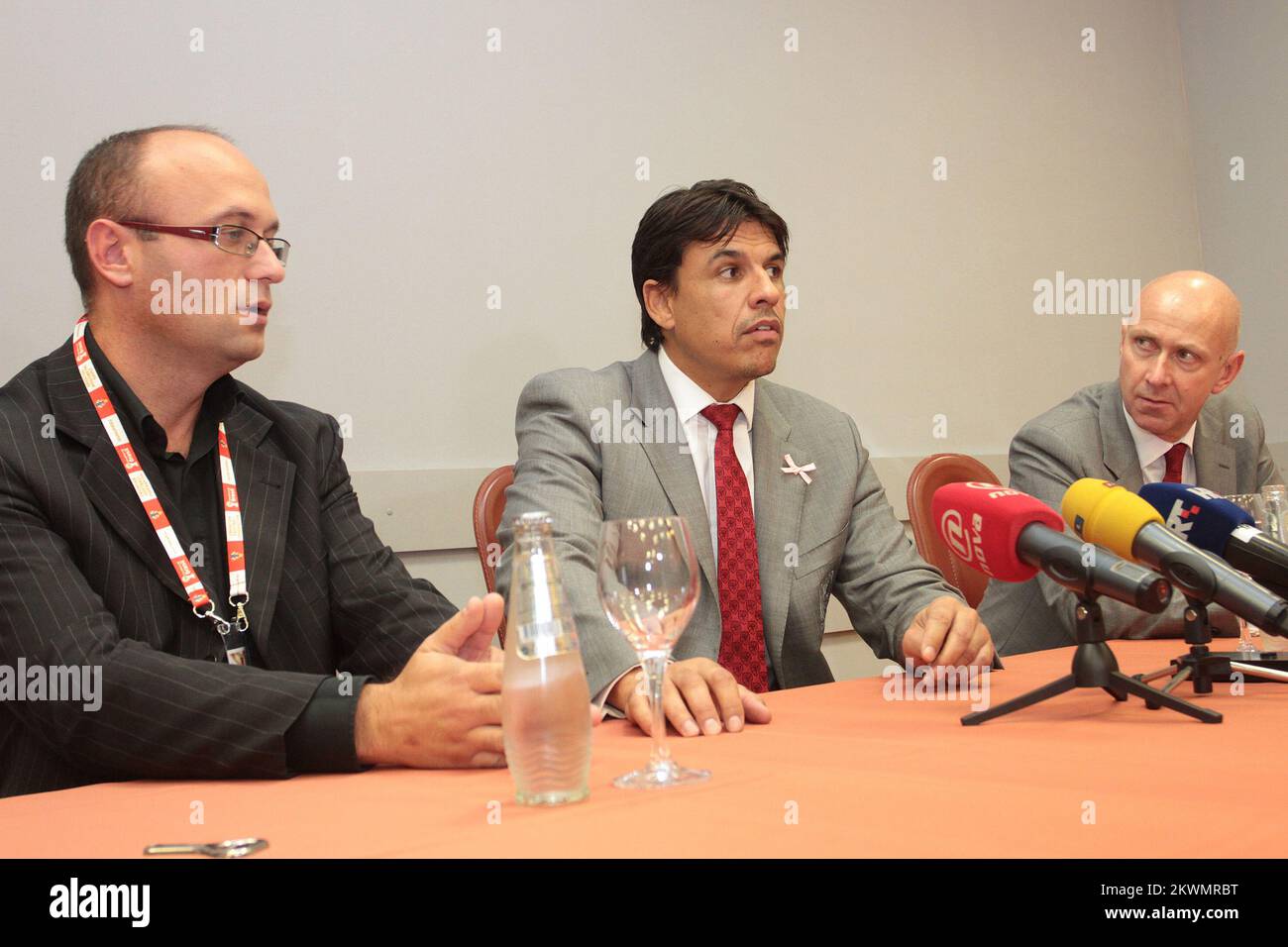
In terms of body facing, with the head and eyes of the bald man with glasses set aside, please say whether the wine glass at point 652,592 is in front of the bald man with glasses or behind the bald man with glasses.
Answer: in front

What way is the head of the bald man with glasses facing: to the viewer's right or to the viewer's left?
to the viewer's right

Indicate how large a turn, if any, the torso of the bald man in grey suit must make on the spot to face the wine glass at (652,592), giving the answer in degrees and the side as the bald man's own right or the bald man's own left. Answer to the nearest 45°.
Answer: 0° — they already face it

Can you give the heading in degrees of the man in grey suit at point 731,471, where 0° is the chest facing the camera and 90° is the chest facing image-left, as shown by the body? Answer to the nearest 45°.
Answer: approximately 315°

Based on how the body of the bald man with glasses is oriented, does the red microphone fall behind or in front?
in front

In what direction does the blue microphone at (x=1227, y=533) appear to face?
to the viewer's left

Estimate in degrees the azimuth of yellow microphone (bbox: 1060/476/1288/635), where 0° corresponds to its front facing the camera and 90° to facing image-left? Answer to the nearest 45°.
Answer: approximately 90°

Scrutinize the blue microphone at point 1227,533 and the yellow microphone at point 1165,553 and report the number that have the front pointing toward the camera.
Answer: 0

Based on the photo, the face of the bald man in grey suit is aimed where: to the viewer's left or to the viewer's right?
to the viewer's left

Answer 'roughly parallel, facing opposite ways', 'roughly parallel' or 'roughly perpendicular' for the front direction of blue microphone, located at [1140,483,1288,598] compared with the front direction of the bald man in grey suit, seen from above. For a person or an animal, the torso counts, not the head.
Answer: roughly perpendicular
